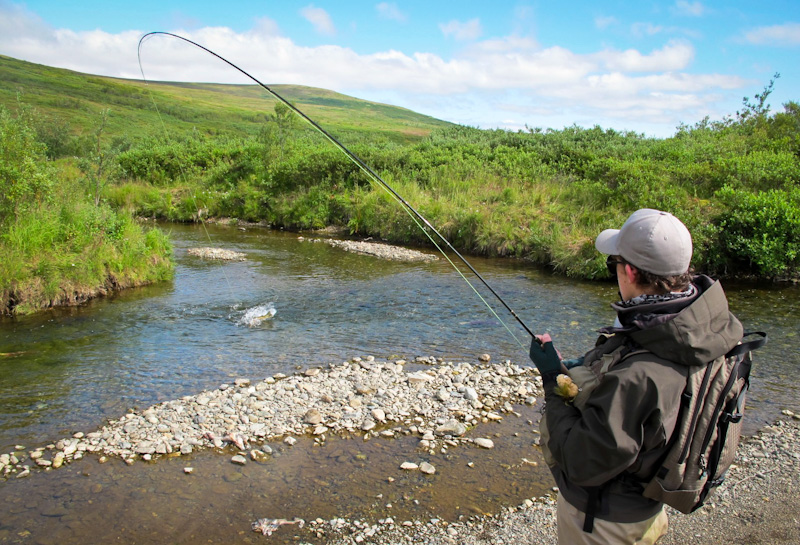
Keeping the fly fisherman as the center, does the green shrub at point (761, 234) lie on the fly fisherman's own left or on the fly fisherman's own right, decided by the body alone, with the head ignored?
on the fly fisherman's own right

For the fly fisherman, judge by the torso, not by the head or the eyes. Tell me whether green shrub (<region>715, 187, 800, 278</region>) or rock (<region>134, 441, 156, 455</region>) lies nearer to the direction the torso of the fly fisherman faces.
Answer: the rock

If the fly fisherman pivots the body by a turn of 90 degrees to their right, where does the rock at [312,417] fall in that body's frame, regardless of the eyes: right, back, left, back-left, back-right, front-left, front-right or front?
front-left

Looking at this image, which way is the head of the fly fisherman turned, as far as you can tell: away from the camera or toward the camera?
away from the camera

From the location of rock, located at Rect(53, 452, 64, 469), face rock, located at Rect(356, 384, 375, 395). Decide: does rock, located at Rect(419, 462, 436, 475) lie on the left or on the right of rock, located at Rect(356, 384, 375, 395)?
right

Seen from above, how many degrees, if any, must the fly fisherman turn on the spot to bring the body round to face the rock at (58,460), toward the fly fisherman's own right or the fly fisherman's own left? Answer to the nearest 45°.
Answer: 0° — they already face it

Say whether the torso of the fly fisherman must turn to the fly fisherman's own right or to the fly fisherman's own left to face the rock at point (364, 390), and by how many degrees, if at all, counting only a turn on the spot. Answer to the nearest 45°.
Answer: approximately 45° to the fly fisherman's own right

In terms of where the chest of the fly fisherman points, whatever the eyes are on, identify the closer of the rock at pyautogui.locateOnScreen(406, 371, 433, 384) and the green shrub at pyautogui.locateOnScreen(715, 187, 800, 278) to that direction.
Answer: the rock

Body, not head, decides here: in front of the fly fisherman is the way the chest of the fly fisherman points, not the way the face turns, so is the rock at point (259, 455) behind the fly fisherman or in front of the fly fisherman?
in front

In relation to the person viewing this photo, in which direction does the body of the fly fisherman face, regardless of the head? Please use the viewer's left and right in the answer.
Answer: facing to the left of the viewer
